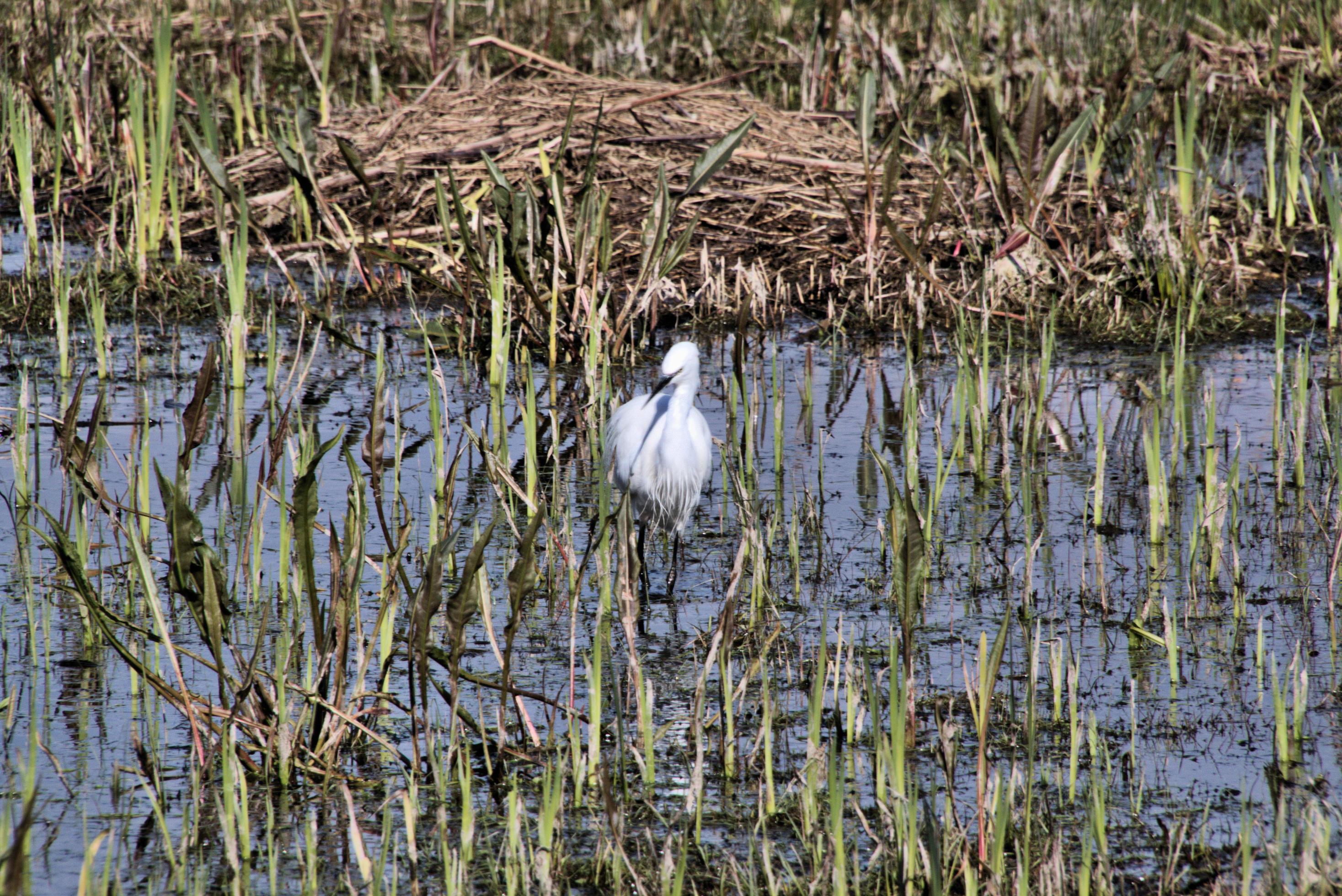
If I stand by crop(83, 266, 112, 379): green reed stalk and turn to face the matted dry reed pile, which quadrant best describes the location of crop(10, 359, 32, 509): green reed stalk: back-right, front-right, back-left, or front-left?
back-right

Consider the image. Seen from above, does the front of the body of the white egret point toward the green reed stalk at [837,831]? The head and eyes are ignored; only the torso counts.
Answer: yes

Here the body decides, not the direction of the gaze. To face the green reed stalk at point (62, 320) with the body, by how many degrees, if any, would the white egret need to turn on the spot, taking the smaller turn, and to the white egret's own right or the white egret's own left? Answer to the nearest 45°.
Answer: approximately 135° to the white egret's own right

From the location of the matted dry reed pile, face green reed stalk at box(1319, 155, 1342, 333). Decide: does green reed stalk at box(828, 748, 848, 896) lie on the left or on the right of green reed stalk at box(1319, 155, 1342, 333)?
right

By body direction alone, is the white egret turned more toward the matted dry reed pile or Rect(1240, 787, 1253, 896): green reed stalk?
the green reed stalk

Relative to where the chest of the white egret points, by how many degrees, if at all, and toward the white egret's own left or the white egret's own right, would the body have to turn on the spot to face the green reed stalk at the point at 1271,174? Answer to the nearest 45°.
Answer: approximately 135° to the white egret's own left

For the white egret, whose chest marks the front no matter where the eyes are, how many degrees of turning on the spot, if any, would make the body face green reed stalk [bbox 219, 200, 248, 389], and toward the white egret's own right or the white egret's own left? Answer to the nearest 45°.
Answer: approximately 135° to the white egret's own right

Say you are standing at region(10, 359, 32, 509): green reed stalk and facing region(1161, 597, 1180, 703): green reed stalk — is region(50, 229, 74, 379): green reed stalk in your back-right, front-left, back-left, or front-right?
back-left

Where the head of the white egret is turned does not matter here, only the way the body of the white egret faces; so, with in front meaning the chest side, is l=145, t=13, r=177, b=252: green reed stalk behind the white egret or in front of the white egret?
behind

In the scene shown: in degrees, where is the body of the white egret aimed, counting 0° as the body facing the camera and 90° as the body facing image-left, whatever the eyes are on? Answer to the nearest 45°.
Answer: approximately 0°
